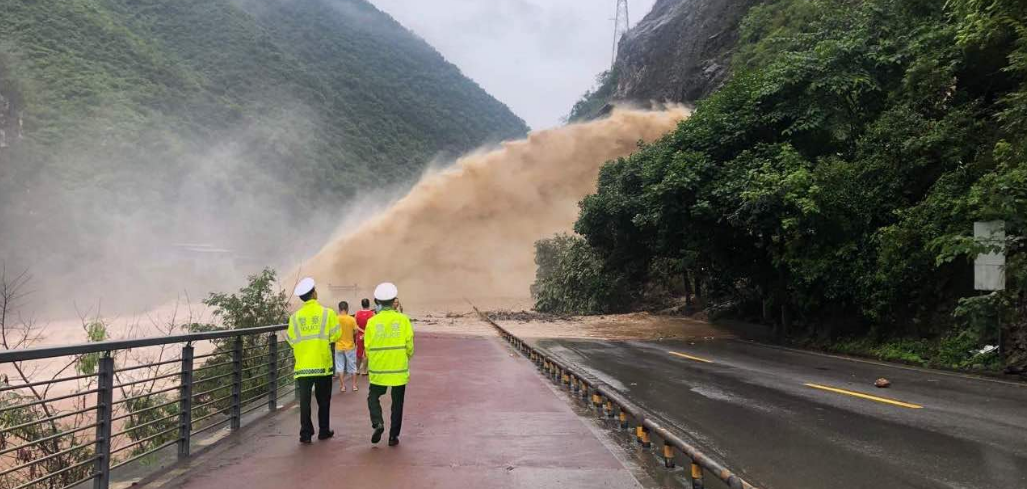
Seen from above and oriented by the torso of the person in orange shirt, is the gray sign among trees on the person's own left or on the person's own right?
on the person's own right

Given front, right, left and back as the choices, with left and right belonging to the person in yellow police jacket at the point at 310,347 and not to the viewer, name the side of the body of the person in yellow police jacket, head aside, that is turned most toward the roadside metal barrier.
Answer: right

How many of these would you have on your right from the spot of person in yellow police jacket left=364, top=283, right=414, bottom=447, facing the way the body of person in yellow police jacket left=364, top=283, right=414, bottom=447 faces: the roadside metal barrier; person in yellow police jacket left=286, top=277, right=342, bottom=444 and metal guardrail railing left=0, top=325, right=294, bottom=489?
1

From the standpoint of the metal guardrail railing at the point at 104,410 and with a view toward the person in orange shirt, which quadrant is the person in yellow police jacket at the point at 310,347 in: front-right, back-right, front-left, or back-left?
front-right

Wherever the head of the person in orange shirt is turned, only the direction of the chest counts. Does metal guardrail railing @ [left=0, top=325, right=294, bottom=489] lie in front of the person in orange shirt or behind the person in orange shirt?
behind

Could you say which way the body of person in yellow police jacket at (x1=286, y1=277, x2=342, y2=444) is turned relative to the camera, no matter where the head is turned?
away from the camera

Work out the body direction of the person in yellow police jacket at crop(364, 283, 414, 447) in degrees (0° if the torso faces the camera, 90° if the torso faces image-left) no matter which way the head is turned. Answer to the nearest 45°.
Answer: approximately 180°

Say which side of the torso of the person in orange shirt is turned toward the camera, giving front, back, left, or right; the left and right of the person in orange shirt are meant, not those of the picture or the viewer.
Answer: back

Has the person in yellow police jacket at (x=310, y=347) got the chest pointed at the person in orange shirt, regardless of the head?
yes

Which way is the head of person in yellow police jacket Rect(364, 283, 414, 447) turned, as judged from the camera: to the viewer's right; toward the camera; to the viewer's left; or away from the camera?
away from the camera

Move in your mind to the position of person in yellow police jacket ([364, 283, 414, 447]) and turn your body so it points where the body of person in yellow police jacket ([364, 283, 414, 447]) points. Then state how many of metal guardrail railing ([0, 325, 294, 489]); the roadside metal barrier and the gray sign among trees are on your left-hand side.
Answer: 1
